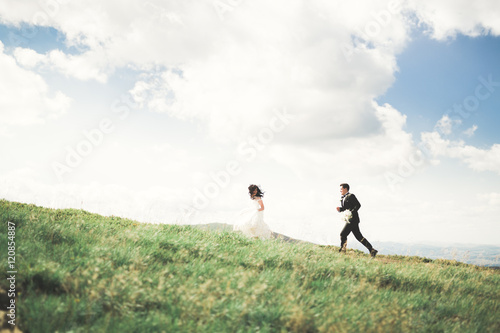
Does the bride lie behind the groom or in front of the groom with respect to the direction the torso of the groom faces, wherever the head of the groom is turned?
in front

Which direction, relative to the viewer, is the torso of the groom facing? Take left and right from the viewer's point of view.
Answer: facing to the left of the viewer
